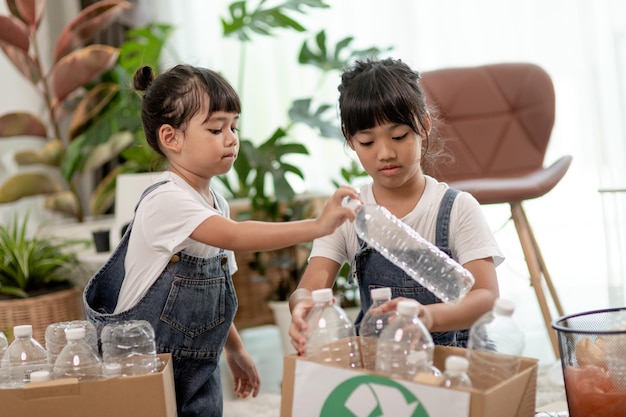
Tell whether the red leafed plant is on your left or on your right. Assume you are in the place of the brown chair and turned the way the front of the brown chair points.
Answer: on your right

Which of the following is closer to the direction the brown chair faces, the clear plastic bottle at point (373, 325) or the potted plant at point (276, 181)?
the clear plastic bottle

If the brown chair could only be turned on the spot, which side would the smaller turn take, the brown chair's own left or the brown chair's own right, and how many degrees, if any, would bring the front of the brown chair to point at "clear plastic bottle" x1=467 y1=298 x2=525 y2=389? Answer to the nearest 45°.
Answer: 0° — it already faces it

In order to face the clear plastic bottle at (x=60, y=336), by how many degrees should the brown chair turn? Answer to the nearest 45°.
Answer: approximately 45° to its right

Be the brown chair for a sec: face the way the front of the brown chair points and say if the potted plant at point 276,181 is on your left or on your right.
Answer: on your right

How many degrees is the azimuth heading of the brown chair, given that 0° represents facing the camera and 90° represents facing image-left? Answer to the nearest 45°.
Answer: approximately 0°

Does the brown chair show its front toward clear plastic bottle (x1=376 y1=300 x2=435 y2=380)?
yes

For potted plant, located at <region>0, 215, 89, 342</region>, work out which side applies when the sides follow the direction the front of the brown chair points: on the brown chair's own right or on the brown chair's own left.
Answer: on the brown chair's own right

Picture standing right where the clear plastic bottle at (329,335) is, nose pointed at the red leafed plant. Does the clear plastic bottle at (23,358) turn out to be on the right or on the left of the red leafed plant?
left
